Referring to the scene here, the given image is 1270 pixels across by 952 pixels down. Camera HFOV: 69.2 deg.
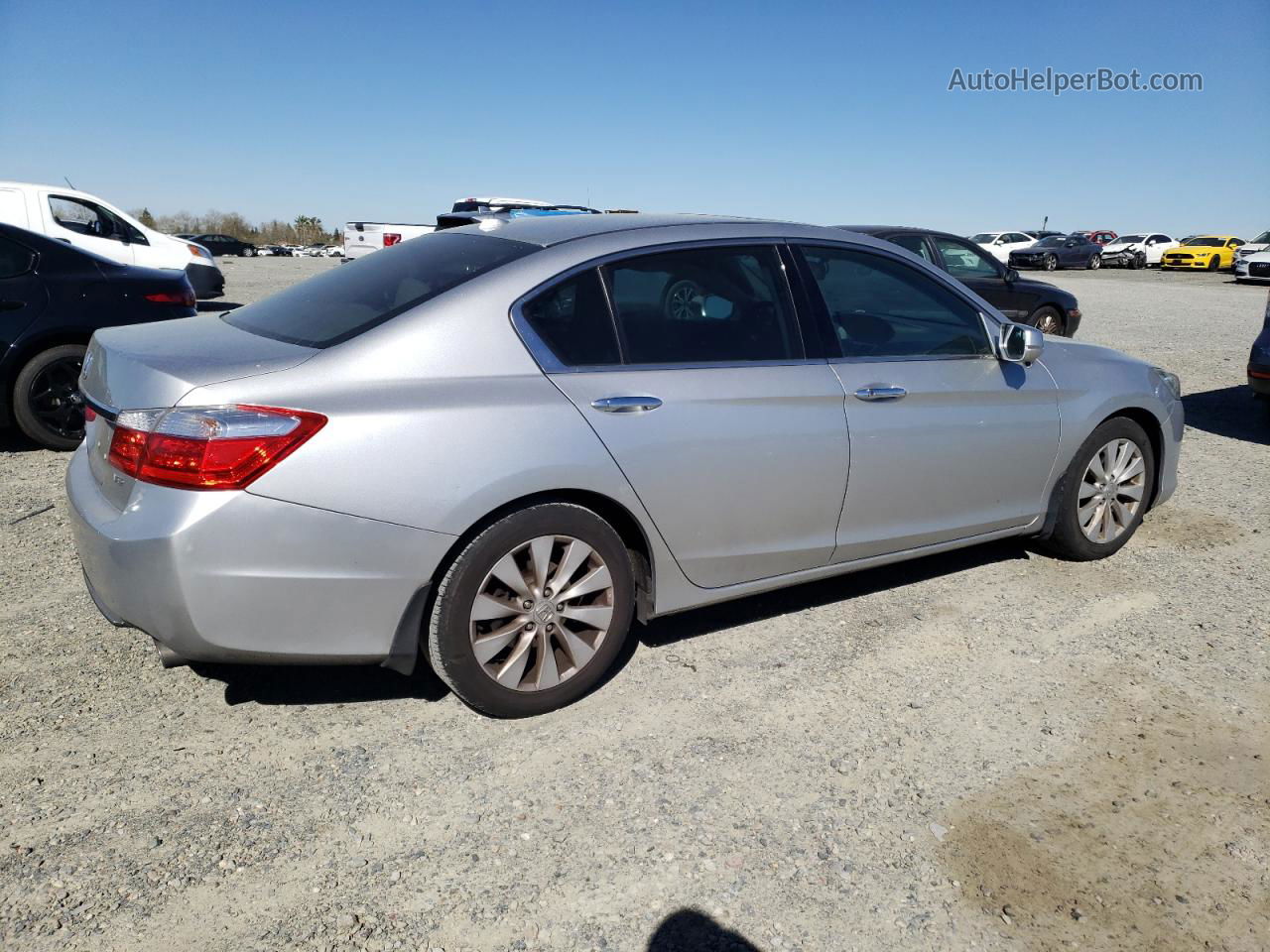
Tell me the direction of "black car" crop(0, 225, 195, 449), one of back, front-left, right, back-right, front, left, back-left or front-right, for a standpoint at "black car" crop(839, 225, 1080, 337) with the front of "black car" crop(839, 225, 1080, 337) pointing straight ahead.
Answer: back-right

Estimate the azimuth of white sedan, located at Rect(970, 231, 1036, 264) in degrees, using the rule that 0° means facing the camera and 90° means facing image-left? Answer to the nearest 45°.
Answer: approximately 45°

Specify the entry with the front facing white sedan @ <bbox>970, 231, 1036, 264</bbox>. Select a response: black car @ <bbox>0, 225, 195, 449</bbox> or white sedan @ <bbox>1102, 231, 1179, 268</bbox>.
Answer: white sedan @ <bbox>1102, 231, 1179, 268</bbox>

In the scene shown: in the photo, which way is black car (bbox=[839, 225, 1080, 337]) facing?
to the viewer's right

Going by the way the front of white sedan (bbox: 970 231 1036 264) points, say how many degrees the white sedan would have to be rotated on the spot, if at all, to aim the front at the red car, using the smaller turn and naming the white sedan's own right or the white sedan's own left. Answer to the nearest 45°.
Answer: approximately 180°

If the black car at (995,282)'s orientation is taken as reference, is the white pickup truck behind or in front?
behind

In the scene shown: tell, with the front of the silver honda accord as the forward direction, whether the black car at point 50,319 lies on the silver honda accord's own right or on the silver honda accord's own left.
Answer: on the silver honda accord's own left

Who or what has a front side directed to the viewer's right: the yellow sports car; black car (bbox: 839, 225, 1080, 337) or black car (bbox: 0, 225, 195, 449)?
black car (bbox: 839, 225, 1080, 337)

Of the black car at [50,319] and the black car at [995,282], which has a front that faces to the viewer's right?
the black car at [995,282]

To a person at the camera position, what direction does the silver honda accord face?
facing away from the viewer and to the right of the viewer

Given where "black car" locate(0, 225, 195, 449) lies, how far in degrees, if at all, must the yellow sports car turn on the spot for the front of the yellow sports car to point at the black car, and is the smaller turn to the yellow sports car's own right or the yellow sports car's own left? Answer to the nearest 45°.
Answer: approximately 45° to the yellow sports car's own left
